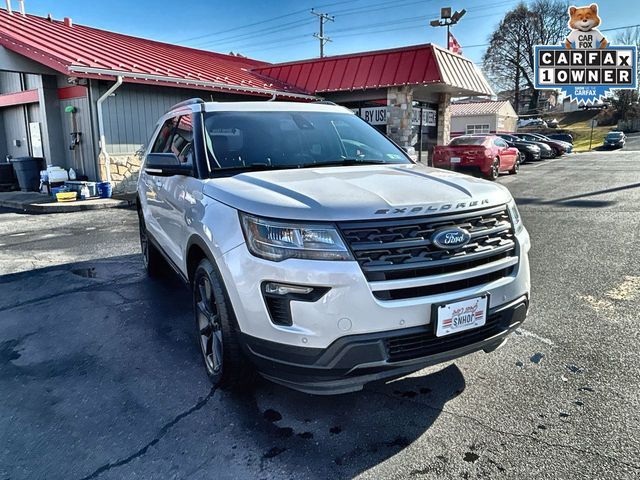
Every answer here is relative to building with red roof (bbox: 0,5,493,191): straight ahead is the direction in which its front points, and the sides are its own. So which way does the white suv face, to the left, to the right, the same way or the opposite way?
the same way

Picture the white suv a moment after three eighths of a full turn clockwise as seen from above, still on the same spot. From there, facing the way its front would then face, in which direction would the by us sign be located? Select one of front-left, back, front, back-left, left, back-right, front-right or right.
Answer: right

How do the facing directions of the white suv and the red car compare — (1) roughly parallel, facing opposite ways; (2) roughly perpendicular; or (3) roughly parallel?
roughly perpendicular

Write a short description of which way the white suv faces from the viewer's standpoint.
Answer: facing the viewer and to the right of the viewer

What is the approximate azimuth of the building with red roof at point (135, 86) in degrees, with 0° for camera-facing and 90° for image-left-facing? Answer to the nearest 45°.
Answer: approximately 315°

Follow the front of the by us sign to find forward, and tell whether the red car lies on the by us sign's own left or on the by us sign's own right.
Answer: on the by us sign's own left

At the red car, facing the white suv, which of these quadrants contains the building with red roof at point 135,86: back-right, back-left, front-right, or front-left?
front-right

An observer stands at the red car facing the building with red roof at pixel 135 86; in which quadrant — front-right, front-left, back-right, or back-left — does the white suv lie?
front-left

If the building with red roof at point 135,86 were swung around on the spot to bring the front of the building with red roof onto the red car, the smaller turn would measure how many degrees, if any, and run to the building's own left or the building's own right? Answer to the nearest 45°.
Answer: approximately 45° to the building's own left

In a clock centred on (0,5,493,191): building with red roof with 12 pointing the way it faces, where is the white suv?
The white suv is roughly at 1 o'clock from the building with red roof.

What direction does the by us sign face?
toward the camera

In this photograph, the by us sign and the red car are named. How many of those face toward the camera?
1

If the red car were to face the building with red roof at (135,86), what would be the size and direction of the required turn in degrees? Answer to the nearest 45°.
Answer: approximately 180°

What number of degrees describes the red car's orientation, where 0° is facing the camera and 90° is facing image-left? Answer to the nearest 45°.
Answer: approximately 225°

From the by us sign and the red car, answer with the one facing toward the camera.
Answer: the by us sign
